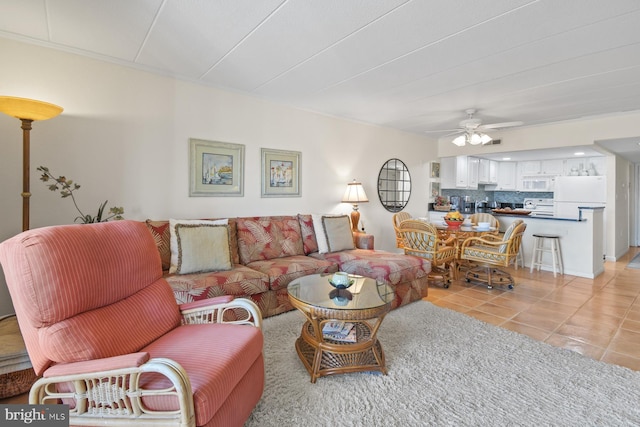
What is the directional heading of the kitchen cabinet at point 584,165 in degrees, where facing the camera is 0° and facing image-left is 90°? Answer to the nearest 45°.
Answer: approximately 0°

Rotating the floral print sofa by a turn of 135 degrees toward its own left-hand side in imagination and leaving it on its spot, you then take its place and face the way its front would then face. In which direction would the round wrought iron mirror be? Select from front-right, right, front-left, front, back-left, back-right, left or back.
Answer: front-right

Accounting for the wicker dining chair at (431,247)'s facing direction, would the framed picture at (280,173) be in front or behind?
behind

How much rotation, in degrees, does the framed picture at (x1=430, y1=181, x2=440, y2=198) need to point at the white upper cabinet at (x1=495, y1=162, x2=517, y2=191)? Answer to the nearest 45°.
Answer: approximately 90° to its left

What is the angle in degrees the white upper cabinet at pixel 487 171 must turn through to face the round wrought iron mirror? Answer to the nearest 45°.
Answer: approximately 45° to its right

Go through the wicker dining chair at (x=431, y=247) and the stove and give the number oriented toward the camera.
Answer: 1

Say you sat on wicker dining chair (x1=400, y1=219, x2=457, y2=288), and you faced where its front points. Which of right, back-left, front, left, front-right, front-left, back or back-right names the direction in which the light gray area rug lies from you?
back-right

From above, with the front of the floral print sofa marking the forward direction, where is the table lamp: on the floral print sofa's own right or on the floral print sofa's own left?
on the floral print sofa's own left

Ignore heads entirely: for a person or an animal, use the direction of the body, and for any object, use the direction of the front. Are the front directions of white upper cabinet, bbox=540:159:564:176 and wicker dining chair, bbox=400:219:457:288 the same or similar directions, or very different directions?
very different directions

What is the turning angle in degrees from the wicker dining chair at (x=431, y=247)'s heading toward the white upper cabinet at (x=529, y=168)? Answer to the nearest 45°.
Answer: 0° — it already faces it
